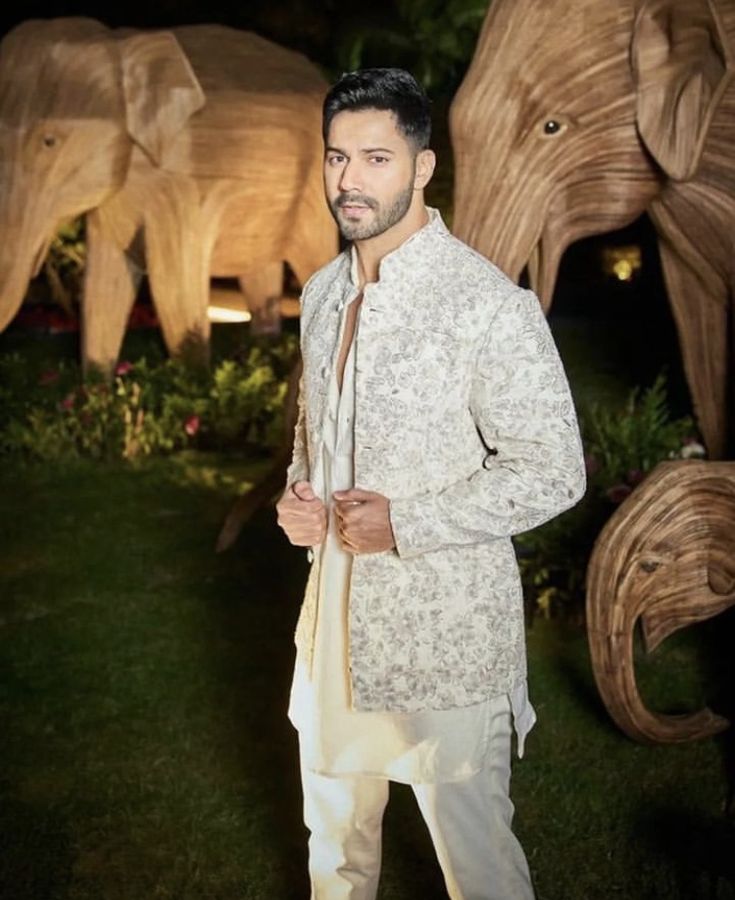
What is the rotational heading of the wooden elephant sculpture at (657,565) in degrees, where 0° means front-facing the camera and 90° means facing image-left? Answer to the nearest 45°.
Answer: approximately 90°

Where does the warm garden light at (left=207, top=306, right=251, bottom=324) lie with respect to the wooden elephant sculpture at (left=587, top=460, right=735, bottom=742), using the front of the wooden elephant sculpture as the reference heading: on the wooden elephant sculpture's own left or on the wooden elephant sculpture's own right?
on the wooden elephant sculpture's own right

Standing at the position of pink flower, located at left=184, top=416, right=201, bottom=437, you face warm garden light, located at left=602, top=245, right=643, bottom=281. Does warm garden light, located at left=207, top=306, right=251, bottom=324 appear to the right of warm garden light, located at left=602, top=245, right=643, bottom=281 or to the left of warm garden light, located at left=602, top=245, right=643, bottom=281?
left

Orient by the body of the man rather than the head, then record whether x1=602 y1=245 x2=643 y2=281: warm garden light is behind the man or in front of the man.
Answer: behind

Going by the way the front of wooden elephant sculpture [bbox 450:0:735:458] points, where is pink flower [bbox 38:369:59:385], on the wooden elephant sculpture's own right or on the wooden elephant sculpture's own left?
on the wooden elephant sculpture's own right

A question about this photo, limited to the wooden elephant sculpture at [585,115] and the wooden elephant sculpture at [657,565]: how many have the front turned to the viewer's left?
2
